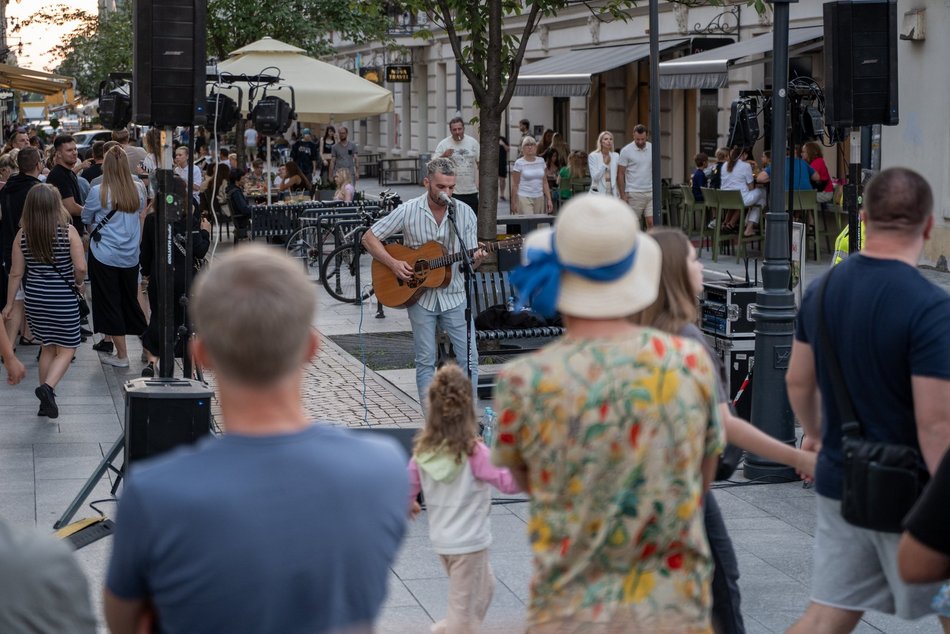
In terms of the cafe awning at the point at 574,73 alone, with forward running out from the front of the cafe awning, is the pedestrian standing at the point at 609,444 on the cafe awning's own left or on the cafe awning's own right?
on the cafe awning's own left

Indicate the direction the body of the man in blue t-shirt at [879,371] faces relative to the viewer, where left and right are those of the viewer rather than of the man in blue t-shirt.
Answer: facing away from the viewer

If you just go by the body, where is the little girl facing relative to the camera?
away from the camera

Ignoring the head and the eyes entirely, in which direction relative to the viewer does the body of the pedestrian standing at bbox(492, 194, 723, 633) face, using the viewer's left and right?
facing away from the viewer

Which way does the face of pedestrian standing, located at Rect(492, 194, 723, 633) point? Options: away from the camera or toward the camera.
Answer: away from the camera

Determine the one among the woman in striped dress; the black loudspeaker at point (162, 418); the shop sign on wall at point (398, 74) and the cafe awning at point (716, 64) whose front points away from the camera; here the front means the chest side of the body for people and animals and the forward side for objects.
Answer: the woman in striped dress

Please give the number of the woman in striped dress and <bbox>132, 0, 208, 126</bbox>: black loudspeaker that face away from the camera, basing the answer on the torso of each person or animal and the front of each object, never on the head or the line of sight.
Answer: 1

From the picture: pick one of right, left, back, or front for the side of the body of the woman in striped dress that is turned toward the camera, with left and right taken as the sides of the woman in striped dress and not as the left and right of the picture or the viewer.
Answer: back

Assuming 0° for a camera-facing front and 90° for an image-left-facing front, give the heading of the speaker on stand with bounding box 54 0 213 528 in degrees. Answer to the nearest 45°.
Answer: approximately 0°

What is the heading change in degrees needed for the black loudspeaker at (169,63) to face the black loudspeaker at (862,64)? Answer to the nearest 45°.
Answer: approximately 90° to its left
